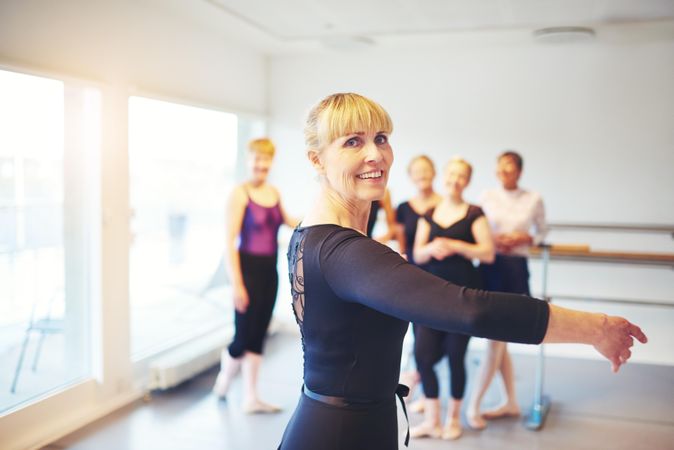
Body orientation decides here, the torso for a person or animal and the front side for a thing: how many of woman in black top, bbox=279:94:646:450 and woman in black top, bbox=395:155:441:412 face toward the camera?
1

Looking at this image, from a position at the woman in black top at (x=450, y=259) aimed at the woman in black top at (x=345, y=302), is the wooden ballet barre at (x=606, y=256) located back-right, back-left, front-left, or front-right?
back-left

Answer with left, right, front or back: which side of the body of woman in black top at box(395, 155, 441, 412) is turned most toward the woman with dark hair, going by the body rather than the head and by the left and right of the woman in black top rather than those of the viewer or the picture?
left

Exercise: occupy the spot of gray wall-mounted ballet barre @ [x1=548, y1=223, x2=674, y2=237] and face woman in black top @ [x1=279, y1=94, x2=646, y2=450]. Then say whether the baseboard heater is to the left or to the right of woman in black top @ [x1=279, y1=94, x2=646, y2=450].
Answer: right

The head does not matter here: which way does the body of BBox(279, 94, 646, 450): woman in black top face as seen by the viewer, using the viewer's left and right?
facing to the right of the viewer

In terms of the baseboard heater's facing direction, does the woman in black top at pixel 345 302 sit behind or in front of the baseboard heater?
in front
